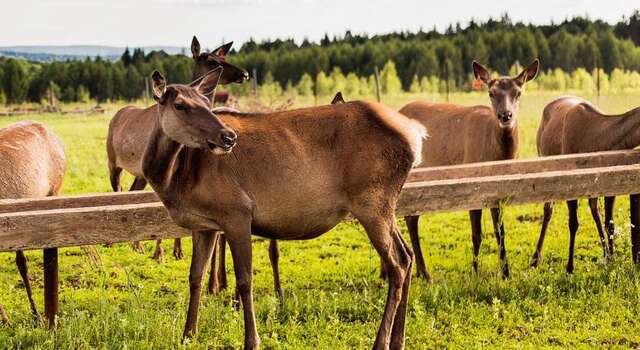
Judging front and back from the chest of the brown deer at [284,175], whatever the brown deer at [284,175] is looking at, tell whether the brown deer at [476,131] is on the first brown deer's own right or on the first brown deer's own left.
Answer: on the first brown deer's own right

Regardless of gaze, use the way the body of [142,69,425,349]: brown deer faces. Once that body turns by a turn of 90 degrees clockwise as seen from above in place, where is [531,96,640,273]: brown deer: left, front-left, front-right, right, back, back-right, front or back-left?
front-right

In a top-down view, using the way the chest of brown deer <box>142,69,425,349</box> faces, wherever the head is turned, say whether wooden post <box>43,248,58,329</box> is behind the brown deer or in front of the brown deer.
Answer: in front

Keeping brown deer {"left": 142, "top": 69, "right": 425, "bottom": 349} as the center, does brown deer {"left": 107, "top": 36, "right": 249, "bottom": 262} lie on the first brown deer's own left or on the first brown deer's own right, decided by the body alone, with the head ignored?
on the first brown deer's own right

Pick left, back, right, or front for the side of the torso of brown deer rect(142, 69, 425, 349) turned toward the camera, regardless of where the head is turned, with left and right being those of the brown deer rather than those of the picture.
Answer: left

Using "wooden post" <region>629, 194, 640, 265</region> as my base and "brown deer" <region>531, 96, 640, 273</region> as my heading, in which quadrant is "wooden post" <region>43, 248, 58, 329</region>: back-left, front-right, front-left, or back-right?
front-left

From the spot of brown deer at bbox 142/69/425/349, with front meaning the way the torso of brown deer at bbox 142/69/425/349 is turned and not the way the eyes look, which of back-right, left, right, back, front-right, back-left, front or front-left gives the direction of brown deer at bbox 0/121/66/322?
front-right
